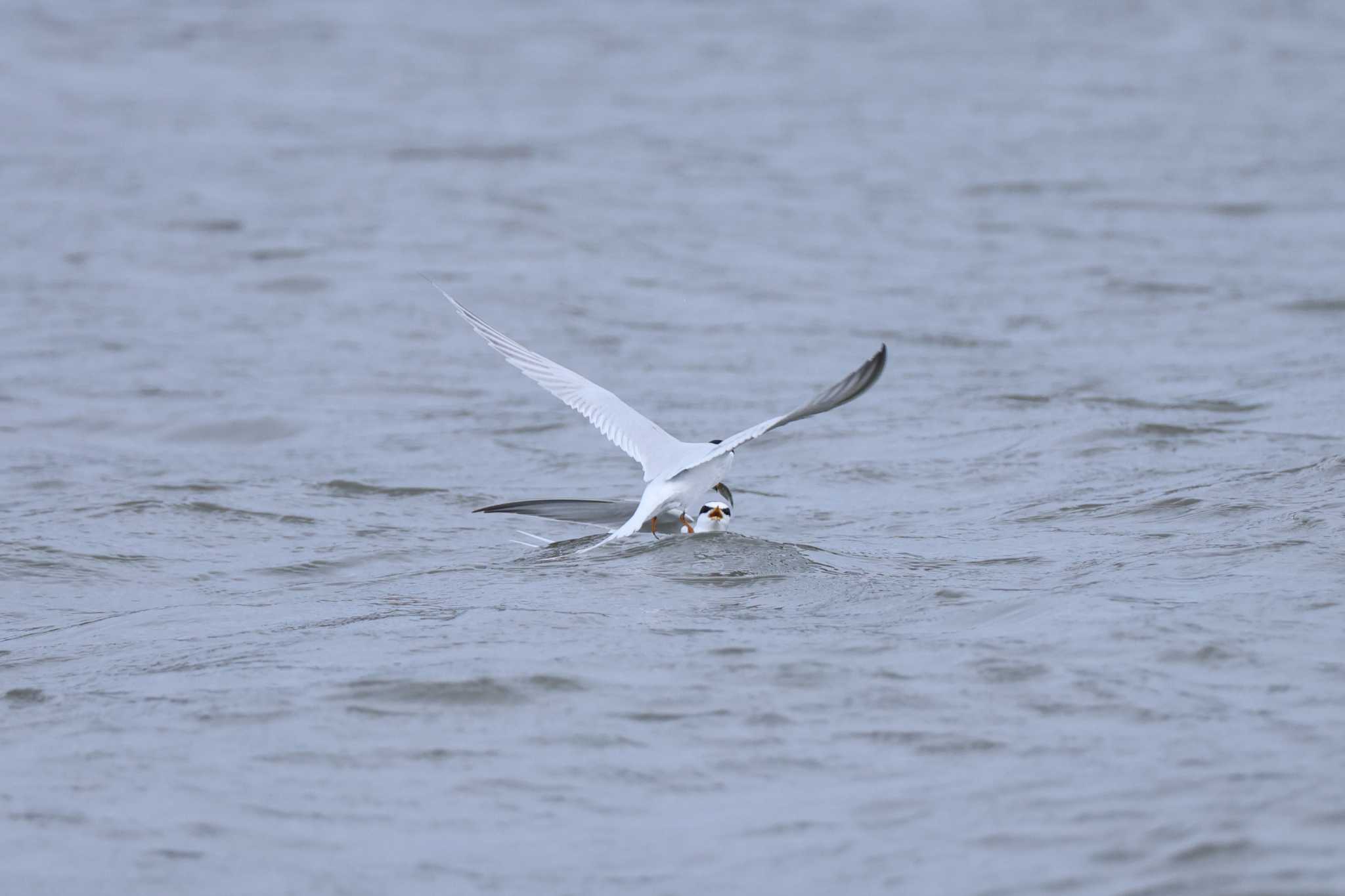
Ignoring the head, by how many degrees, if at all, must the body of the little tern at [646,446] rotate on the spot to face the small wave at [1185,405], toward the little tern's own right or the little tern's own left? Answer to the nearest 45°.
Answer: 0° — it already faces it

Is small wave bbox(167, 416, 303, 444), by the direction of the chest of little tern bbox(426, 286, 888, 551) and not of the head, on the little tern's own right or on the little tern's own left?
on the little tern's own left

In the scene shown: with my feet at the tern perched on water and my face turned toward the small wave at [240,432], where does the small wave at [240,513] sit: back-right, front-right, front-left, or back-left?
front-left

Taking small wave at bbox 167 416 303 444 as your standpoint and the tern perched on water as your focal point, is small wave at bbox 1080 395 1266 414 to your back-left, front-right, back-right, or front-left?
front-left

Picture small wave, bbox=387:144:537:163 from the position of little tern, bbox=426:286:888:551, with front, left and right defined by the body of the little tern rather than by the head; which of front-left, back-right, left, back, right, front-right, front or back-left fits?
front-left

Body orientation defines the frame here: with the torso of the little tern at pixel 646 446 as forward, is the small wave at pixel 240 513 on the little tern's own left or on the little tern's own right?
on the little tern's own left

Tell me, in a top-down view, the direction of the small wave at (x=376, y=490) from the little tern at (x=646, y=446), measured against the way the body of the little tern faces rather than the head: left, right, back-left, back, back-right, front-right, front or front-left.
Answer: left

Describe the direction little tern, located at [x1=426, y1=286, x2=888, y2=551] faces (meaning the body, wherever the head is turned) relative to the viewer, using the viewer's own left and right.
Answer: facing away from the viewer and to the right of the viewer
